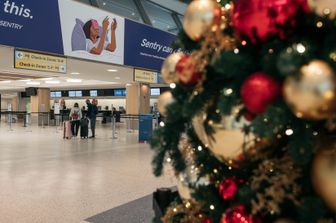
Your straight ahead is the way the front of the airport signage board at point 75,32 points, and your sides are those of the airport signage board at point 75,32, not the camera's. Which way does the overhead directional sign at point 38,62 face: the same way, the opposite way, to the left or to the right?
the same way

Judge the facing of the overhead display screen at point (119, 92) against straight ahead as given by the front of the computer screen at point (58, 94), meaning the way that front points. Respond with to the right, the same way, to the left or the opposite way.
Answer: the same way

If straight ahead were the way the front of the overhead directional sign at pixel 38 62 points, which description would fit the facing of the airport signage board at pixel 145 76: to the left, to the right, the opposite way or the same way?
the same way

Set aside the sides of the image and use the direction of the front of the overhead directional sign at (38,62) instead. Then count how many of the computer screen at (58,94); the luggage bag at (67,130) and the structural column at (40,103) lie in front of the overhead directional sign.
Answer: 0

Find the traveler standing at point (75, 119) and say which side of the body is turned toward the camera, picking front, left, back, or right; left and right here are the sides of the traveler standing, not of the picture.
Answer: back

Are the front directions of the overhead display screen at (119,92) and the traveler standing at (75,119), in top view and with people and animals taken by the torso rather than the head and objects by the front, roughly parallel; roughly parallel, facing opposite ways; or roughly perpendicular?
roughly parallel, facing opposite ways

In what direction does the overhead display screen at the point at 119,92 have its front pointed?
toward the camera

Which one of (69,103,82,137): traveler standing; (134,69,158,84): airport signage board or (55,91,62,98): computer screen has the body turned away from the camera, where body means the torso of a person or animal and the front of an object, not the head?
the traveler standing

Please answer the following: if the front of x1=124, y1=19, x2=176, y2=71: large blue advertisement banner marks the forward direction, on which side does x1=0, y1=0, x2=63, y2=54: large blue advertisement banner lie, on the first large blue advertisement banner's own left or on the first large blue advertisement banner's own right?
on the first large blue advertisement banner's own right

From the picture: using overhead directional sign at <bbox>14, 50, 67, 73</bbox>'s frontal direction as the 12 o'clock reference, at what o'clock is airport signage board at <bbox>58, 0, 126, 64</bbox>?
The airport signage board is roughly at 10 o'clock from the overhead directional sign.

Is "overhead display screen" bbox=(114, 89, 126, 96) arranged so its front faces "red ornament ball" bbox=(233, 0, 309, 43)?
yes

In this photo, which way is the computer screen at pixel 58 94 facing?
toward the camera

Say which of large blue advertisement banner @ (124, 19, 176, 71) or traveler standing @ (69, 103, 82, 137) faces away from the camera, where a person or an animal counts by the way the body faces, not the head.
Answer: the traveler standing

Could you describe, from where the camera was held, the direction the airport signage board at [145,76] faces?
facing the viewer and to the right of the viewer

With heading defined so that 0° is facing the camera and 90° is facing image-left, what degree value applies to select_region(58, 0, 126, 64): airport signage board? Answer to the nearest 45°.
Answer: approximately 315°

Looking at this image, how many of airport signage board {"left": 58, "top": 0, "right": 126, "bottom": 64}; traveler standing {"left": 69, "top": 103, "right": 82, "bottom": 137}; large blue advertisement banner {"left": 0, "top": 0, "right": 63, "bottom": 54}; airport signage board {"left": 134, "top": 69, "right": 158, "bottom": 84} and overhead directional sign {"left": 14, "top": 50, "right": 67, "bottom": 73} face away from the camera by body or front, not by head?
1

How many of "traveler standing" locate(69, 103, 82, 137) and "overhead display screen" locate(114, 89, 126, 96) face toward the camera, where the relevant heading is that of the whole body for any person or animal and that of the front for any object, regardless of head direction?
1

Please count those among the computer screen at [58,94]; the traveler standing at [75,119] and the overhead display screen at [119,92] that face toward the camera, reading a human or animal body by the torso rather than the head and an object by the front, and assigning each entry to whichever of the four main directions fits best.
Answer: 2

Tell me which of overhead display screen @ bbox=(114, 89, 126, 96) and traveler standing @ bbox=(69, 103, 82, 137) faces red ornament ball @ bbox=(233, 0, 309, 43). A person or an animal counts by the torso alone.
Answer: the overhead display screen

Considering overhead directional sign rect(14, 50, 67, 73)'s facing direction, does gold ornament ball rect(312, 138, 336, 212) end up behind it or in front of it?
in front
